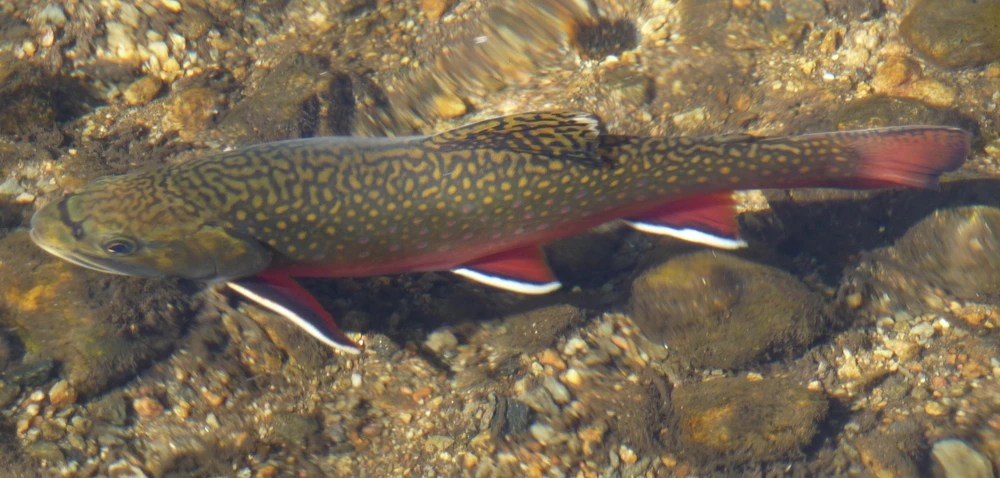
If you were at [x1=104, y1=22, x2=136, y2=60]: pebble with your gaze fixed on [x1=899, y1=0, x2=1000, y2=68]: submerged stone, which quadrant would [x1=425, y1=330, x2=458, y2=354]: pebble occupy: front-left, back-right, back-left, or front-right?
front-right

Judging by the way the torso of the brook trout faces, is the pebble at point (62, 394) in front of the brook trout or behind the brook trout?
in front

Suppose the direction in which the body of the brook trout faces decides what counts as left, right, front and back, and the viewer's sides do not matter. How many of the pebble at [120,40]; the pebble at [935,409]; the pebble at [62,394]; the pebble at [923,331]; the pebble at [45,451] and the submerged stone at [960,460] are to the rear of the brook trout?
3

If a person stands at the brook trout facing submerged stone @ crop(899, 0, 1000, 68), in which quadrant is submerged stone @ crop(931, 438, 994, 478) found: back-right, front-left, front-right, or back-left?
front-right

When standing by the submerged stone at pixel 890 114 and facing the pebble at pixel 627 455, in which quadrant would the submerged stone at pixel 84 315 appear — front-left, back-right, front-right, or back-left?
front-right

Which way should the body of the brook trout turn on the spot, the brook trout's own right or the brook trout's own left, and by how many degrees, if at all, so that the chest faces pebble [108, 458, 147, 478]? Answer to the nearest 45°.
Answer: approximately 45° to the brook trout's own left

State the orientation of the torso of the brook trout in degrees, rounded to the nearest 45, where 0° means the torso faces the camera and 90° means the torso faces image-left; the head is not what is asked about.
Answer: approximately 90°

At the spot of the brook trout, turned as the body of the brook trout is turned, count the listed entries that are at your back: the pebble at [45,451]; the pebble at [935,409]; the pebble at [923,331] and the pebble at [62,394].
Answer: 2

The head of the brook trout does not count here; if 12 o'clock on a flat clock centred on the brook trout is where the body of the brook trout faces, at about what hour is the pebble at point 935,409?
The pebble is roughly at 6 o'clock from the brook trout.

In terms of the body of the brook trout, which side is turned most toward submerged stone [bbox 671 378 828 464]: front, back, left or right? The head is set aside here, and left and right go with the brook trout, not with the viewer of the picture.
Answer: back

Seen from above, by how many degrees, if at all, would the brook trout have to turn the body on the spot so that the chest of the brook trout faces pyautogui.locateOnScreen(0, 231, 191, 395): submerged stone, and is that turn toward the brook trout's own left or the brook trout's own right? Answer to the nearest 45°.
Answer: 0° — it already faces it

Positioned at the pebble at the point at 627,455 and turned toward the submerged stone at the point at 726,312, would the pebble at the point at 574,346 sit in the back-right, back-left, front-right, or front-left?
front-left

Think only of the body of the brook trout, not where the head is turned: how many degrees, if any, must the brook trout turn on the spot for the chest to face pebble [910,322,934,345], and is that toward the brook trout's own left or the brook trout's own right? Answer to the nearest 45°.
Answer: approximately 180°

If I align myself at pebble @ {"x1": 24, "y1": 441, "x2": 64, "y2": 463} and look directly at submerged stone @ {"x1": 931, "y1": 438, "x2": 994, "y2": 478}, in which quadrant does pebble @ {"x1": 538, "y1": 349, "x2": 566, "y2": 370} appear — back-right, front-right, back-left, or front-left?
front-left

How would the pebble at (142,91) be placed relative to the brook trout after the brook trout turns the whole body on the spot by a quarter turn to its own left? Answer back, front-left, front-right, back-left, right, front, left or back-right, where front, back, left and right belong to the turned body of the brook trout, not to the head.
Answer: back-right

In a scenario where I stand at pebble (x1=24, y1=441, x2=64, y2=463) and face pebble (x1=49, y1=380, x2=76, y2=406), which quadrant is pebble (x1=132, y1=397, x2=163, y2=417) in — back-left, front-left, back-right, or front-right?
front-right

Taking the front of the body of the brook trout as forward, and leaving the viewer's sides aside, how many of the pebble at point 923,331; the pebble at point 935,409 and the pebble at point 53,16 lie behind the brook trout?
2

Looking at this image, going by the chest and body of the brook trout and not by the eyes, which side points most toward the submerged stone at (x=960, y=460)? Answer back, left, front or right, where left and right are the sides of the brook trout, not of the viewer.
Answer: back
